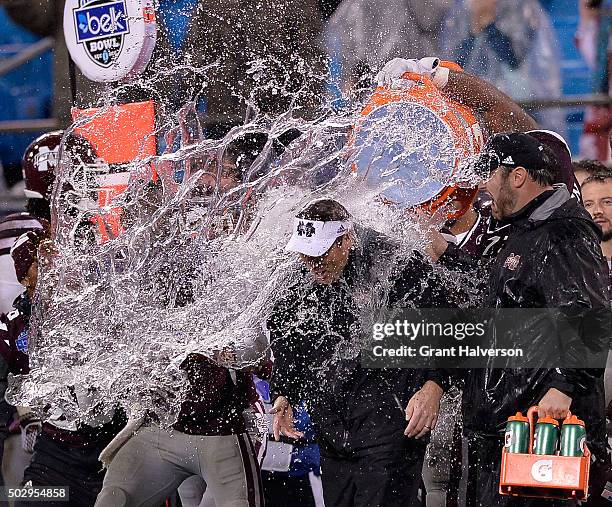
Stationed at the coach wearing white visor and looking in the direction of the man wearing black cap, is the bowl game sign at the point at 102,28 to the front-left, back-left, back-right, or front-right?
back-left

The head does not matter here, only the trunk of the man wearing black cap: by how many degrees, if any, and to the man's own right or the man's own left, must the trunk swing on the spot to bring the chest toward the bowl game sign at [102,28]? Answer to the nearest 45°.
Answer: approximately 45° to the man's own right

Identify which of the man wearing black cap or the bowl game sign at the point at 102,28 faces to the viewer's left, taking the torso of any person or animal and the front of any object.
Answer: the man wearing black cap

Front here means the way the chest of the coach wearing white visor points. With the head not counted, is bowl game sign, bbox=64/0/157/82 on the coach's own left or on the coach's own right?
on the coach's own right

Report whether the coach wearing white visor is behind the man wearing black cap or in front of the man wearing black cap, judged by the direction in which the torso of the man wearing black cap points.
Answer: in front

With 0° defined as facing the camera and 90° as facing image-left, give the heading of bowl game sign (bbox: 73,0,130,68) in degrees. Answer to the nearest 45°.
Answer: approximately 0°

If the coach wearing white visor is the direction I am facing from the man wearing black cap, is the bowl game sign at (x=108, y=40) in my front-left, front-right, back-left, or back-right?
front-right

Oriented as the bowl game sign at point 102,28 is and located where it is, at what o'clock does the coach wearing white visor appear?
The coach wearing white visor is roughly at 11 o'clock from the bowl game sign.

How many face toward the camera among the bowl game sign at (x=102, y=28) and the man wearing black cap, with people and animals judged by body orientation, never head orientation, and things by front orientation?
1

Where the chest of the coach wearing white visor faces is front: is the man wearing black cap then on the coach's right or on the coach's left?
on the coach's left

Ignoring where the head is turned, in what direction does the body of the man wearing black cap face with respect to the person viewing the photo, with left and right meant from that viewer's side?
facing to the left of the viewer

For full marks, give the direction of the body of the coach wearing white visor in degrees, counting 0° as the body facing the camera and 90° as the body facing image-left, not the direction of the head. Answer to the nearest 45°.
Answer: approximately 45°

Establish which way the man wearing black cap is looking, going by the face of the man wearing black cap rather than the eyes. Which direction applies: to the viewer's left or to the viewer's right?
to the viewer's left

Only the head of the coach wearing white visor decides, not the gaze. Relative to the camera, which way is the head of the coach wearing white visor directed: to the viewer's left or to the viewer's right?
to the viewer's left

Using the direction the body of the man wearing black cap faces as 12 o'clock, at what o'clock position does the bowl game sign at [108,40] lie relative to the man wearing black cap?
The bowl game sign is roughly at 1 o'clock from the man wearing black cap.
